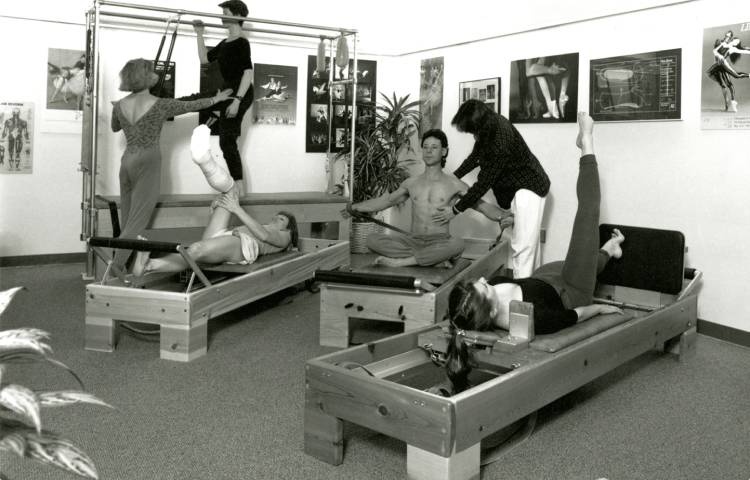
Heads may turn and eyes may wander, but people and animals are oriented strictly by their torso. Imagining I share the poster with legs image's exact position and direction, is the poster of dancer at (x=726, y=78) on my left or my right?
on my left

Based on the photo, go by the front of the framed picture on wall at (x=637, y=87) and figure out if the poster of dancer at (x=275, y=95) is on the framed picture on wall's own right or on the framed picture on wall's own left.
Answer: on the framed picture on wall's own right

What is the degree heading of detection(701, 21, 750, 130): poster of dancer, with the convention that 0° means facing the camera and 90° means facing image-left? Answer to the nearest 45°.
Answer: approximately 45°

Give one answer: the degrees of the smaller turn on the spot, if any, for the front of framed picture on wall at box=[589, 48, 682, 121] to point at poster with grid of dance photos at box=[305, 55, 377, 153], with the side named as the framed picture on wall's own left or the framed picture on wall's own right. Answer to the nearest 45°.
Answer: approximately 90° to the framed picture on wall's own right

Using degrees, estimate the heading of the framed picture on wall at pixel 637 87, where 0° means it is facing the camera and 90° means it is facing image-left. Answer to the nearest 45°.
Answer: approximately 45°

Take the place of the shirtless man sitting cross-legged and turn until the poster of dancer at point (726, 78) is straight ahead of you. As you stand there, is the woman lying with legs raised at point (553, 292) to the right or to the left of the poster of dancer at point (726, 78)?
right

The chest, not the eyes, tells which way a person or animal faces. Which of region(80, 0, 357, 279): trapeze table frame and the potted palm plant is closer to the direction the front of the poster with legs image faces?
the trapeze table frame

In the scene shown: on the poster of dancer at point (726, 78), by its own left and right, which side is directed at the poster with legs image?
right
